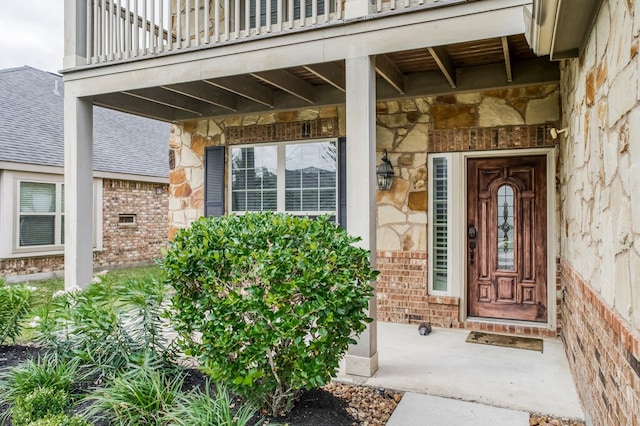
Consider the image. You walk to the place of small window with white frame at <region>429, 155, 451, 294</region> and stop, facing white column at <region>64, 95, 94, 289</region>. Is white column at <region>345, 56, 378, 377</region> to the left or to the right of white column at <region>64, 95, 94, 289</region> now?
left

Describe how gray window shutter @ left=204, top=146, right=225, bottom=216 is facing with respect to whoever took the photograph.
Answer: facing the viewer

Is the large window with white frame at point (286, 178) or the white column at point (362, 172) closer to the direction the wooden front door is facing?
the white column

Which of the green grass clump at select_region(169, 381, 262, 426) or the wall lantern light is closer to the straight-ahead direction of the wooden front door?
the green grass clump

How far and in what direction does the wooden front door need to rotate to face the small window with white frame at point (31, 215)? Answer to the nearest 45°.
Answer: approximately 90° to its right

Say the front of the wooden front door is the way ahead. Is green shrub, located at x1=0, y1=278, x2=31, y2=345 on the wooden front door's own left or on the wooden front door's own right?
on the wooden front door's own right

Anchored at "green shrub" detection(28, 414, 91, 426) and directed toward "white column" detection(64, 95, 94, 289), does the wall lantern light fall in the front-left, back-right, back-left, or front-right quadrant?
front-right

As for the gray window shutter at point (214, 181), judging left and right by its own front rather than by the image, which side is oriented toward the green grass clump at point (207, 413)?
front

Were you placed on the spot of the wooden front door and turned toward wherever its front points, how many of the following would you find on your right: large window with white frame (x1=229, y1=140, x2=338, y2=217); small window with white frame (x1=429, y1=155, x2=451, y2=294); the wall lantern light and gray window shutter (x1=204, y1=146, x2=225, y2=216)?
4

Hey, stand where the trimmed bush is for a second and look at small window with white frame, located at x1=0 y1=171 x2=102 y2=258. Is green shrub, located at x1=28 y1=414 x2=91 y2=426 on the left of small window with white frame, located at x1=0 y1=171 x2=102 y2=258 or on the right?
left

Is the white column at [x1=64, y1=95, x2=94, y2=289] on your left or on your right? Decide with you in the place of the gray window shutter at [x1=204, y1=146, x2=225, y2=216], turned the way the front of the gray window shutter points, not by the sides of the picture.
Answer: on your right

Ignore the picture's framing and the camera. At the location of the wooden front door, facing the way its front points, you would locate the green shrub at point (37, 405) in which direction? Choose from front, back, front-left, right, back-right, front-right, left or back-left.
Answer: front-right

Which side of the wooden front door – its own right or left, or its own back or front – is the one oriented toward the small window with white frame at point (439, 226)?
right

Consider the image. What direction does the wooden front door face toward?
toward the camera

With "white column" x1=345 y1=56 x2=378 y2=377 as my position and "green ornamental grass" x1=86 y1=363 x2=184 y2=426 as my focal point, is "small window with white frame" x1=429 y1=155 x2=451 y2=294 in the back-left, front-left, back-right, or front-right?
back-right

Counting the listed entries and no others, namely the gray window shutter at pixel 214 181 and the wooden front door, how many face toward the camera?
2

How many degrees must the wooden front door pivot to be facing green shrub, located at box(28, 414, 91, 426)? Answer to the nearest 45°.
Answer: approximately 45° to its right

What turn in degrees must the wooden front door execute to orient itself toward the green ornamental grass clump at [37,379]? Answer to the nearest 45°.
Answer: approximately 45° to its right

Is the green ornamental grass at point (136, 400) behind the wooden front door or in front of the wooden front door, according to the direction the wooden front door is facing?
in front

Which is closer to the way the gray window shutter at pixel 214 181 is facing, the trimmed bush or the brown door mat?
the trimmed bush
